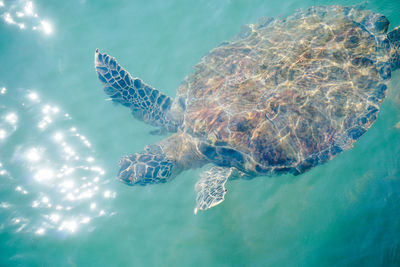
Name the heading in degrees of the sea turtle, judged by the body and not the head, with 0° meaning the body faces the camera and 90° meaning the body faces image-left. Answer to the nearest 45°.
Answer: approximately 45°
